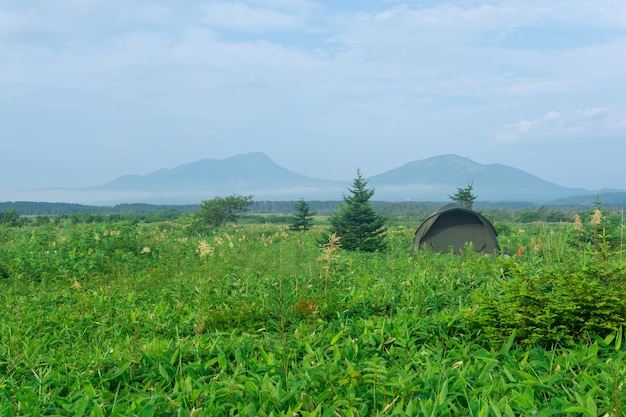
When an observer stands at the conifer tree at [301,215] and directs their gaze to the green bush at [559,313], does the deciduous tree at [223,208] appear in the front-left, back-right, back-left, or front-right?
back-right

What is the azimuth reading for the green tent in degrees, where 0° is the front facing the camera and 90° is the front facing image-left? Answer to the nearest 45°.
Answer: approximately 0°

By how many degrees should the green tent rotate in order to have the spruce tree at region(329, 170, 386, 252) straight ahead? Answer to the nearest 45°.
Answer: approximately 90° to its right

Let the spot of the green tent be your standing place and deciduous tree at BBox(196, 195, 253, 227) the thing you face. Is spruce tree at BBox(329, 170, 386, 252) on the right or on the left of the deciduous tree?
left

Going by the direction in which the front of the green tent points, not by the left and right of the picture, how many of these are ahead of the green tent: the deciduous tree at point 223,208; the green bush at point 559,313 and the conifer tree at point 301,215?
1

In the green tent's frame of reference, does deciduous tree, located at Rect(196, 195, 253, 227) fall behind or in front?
behind

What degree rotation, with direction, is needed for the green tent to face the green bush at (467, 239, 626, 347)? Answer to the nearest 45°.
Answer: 0° — it already faces it

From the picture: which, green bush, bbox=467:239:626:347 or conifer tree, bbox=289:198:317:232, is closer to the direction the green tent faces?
the green bush

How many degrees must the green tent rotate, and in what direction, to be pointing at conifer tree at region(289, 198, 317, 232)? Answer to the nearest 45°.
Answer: approximately 135° to its right
